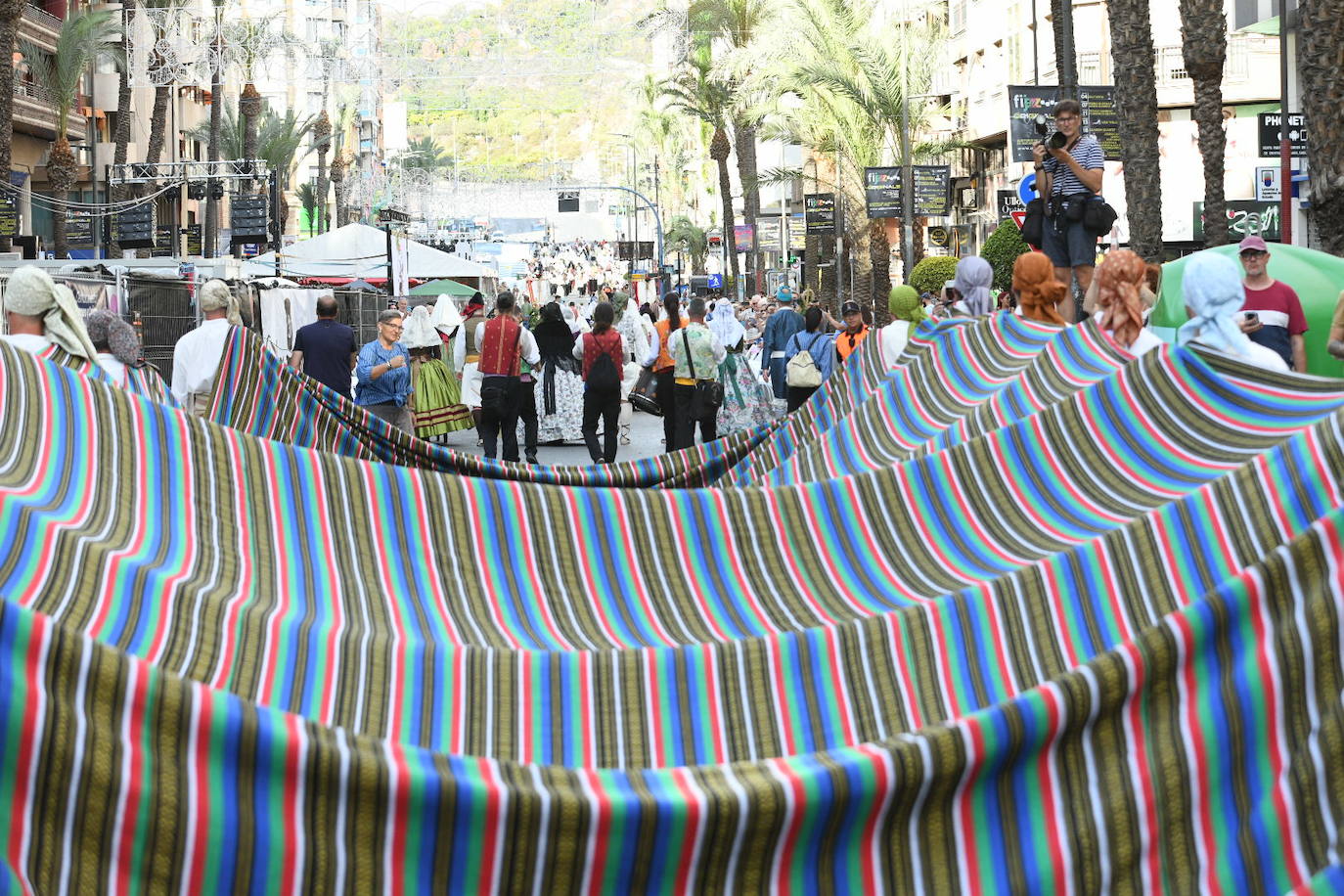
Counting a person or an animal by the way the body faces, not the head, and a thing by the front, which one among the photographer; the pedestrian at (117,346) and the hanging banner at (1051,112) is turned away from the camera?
the pedestrian

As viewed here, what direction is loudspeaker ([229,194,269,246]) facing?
toward the camera

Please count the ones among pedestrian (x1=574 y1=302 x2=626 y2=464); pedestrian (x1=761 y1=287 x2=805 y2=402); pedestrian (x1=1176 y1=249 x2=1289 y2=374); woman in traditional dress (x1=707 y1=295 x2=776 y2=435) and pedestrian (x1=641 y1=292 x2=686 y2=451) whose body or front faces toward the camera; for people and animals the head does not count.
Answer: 0

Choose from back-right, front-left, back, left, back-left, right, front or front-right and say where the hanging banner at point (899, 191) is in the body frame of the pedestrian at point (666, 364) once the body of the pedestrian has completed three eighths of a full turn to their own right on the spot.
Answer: back-left

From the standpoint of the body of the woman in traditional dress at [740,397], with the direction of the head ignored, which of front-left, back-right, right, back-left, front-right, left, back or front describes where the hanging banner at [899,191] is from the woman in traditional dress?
front

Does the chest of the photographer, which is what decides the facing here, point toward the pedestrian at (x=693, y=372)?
no

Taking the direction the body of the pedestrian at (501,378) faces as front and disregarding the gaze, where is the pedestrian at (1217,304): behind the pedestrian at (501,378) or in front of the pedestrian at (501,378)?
behind

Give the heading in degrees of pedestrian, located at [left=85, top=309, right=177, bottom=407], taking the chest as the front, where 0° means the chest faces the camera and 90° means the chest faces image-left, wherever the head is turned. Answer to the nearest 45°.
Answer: approximately 180°

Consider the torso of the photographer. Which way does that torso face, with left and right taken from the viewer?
facing the viewer and to the left of the viewer

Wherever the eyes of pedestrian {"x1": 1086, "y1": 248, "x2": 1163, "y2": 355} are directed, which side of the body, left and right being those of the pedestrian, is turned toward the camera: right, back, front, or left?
back

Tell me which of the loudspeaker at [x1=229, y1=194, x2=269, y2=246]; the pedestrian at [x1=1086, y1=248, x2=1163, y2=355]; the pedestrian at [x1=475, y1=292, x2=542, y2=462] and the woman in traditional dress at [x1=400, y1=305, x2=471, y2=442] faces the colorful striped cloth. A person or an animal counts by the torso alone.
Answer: the loudspeaker

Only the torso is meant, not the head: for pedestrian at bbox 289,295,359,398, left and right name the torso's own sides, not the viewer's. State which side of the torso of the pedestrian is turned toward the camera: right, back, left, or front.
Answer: back

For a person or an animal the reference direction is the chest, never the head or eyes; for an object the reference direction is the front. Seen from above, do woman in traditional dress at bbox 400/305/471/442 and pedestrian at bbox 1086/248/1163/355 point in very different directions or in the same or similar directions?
same or similar directions

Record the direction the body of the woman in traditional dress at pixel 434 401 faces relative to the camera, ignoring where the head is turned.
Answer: away from the camera

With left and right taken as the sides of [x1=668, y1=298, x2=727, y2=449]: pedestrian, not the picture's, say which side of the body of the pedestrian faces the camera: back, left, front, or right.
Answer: back

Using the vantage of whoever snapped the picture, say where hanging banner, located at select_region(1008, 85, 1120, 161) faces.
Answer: facing the viewer

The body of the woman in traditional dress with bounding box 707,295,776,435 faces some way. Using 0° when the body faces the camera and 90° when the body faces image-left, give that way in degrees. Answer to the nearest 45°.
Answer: approximately 180°

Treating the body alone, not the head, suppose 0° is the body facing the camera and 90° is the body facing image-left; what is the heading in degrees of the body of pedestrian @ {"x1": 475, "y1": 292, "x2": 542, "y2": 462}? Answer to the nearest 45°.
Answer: approximately 180°
